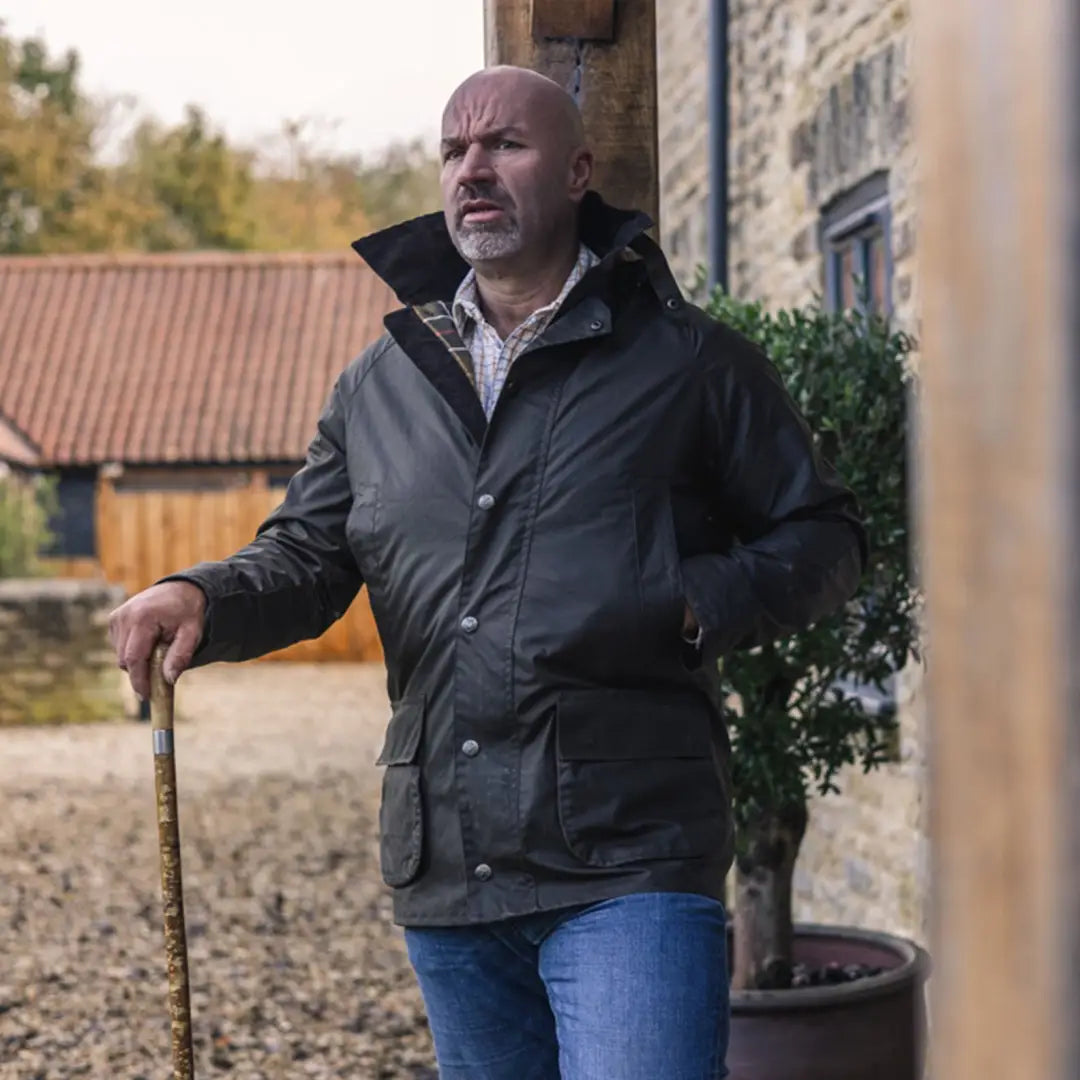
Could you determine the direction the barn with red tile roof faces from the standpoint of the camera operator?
facing the viewer

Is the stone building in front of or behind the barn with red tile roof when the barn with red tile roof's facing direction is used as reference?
in front

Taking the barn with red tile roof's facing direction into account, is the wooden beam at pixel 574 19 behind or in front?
in front

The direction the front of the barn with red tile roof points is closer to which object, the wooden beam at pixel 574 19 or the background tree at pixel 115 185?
the wooden beam

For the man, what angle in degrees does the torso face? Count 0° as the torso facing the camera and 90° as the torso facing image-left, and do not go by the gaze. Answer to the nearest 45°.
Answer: approximately 45°

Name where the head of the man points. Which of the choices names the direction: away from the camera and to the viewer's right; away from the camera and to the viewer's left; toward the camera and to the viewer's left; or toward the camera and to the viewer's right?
toward the camera and to the viewer's left

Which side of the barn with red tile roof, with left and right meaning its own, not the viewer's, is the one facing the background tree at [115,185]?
back

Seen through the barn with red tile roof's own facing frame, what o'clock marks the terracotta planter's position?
The terracotta planter is roughly at 12 o'clock from the barn with red tile roof.

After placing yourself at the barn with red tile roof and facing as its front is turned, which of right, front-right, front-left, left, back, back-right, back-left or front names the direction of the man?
front

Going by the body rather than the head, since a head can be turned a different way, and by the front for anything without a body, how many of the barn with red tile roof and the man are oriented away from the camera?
0

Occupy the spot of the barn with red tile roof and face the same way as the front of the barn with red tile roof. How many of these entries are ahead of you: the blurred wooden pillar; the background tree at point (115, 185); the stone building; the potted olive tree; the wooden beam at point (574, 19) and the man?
5

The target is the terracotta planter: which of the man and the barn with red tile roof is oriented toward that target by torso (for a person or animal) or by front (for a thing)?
the barn with red tile roof

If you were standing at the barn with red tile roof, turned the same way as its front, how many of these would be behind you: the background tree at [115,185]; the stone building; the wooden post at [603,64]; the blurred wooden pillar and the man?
1
